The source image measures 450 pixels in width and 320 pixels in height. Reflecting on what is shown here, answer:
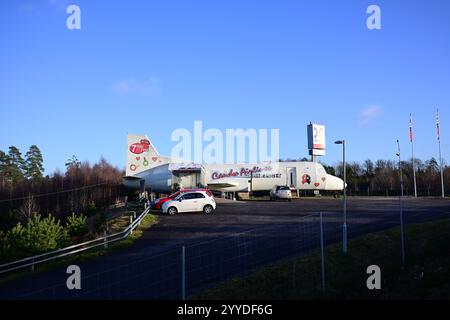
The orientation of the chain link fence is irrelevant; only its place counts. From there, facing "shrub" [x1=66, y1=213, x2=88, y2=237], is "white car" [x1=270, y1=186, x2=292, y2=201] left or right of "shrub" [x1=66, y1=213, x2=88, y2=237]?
right

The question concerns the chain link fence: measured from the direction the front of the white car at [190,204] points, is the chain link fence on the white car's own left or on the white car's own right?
on the white car's own left

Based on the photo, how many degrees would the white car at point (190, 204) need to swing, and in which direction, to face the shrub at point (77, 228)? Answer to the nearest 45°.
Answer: approximately 45° to its left

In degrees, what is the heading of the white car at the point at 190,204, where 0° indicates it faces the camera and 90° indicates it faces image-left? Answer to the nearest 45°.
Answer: approximately 90°

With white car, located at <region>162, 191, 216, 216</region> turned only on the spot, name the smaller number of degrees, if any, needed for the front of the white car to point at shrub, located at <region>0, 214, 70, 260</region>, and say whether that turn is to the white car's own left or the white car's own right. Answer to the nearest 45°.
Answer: approximately 45° to the white car's own left
